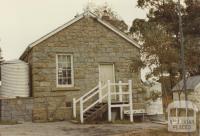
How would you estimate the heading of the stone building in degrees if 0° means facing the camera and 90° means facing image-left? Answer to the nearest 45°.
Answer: approximately 0°

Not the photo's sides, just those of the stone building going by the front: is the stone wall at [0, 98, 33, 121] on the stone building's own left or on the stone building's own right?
on the stone building's own right

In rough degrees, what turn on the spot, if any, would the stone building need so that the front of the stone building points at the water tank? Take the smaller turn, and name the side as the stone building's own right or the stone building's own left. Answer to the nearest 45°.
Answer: approximately 90° to the stone building's own right
